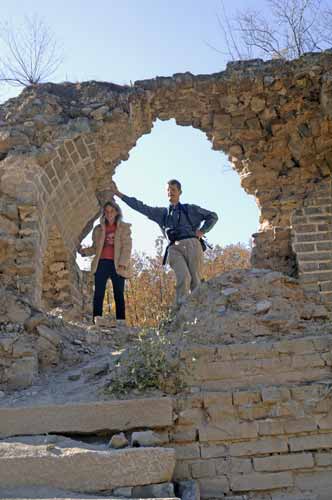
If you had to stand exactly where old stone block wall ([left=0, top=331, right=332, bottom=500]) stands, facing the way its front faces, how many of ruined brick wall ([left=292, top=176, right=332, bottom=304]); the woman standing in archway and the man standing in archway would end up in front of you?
0

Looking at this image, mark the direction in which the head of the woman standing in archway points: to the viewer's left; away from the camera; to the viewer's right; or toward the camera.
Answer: toward the camera

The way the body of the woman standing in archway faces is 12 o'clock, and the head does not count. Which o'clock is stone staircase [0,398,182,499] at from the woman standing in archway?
The stone staircase is roughly at 12 o'clock from the woman standing in archway.

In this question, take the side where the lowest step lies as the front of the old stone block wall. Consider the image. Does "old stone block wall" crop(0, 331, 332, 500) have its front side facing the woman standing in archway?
no

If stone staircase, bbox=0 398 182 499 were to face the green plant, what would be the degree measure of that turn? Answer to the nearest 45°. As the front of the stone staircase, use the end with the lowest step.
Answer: approximately 135° to its left

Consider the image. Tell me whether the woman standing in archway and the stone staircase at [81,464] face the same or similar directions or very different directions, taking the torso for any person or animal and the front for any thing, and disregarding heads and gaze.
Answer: same or similar directions

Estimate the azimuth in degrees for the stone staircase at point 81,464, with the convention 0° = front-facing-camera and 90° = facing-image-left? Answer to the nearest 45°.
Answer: approximately 0°

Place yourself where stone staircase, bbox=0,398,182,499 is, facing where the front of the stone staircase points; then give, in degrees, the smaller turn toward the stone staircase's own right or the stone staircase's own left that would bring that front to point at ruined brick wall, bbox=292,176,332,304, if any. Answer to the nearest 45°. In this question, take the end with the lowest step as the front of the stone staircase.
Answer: approximately 135° to the stone staircase's own left

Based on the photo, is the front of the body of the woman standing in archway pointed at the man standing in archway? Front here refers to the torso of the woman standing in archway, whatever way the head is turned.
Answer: no

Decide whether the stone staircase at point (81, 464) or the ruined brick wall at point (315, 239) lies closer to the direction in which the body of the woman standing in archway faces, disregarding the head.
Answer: the stone staircase

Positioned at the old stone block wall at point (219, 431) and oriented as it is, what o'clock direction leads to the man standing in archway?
The man standing in archway is roughly at 6 o'clock from the old stone block wall.

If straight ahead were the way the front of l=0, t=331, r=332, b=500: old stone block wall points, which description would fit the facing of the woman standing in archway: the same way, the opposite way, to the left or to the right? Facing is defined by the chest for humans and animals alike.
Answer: the same way

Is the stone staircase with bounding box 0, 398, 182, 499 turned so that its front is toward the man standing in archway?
no

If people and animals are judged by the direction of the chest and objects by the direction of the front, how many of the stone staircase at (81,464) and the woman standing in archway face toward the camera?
2

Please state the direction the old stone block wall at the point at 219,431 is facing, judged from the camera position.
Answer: facing the viewer

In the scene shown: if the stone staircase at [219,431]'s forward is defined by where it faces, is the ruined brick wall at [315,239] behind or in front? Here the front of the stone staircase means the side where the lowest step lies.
behind

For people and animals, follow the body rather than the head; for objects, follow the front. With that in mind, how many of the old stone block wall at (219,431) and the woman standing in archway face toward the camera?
2

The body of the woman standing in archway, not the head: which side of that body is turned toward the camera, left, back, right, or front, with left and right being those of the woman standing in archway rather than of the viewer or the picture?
front
